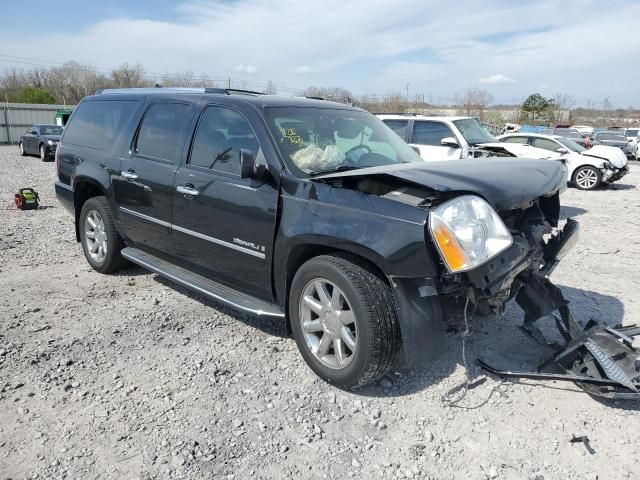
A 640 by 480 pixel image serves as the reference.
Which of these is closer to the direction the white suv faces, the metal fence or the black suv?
the black suv

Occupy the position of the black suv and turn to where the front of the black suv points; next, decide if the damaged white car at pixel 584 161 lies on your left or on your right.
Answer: on your left

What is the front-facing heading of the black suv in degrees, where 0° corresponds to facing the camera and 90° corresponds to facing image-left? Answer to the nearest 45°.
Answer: approximately 315°

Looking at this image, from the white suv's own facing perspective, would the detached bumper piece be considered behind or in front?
in front

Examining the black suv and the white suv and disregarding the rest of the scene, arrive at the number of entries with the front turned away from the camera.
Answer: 0

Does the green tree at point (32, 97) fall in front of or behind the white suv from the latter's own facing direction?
behind

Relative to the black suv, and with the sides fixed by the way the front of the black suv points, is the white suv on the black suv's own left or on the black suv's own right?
on the black suv's own left

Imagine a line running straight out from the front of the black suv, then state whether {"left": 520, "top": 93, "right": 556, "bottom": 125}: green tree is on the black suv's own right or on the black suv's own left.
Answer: on the black suv's own left

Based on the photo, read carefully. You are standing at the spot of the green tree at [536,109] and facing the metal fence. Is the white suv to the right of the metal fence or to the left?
left

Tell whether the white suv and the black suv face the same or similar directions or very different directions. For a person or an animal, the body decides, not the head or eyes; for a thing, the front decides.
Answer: same or similar directions

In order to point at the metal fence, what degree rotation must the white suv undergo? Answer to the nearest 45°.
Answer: approximately 180°

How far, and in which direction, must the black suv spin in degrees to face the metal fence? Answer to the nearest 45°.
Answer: approximately 180°

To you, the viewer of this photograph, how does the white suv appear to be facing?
facing the viewer and to the right of the viewer

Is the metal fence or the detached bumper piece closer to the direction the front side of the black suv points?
the detached bumper piece

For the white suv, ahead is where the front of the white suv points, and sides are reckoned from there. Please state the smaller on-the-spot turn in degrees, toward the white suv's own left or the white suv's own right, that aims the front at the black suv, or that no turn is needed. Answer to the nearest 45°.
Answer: approximately 45° to the white suv's own right

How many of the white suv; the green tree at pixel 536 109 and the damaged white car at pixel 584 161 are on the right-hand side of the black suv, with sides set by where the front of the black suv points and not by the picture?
0

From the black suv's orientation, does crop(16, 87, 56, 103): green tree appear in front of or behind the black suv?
behind

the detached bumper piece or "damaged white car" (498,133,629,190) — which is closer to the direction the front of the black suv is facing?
the detached bumper piece
